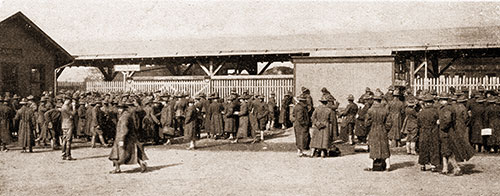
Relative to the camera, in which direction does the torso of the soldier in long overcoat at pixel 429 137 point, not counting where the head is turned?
away from the camera

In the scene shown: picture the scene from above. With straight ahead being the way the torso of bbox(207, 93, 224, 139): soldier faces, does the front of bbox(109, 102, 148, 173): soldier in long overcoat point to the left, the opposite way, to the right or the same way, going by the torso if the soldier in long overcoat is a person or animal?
to the left

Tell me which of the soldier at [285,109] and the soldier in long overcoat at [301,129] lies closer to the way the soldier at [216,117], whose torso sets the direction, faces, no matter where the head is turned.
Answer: the soldier

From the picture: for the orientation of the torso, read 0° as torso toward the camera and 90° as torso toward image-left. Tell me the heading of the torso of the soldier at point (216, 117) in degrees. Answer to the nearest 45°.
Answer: approximately 180°

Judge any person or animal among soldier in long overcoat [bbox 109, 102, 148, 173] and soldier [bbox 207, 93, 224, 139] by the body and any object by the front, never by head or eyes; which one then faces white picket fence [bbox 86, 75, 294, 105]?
the soldier

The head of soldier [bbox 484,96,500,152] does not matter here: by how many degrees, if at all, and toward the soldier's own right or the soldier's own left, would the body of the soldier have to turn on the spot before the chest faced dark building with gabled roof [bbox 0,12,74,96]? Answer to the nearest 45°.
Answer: approximately 90° to the soldier's own left

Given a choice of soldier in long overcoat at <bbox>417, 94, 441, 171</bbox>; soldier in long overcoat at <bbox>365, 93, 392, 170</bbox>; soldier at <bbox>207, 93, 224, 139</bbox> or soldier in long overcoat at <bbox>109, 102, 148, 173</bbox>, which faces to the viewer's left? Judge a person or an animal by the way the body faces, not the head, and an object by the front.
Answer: soldier in long overcoat at <bbox>109, 102, 148, 173</bbox>

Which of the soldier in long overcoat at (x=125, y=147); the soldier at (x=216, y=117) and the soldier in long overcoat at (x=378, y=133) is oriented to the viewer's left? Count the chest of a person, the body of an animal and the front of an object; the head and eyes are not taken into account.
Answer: the soldier in long overcoat at (x=125, y=147)

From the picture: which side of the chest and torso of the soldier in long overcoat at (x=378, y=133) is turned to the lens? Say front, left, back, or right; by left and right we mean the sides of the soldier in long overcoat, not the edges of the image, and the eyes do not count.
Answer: back

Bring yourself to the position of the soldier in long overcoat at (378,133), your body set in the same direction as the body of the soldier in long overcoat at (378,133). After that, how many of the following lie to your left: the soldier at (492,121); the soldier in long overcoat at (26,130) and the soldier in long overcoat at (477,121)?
1

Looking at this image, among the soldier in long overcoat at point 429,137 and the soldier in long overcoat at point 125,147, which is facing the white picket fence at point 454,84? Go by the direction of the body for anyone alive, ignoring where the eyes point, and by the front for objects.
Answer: the soldier in long overcoat at point 429,137

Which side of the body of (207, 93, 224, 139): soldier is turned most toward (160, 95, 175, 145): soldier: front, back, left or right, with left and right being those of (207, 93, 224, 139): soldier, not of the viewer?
left

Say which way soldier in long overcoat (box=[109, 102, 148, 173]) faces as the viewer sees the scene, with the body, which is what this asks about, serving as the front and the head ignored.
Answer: to the viewer's left

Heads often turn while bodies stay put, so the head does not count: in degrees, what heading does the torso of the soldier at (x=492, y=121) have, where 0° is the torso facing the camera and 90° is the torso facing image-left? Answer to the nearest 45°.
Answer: approximately 180°
